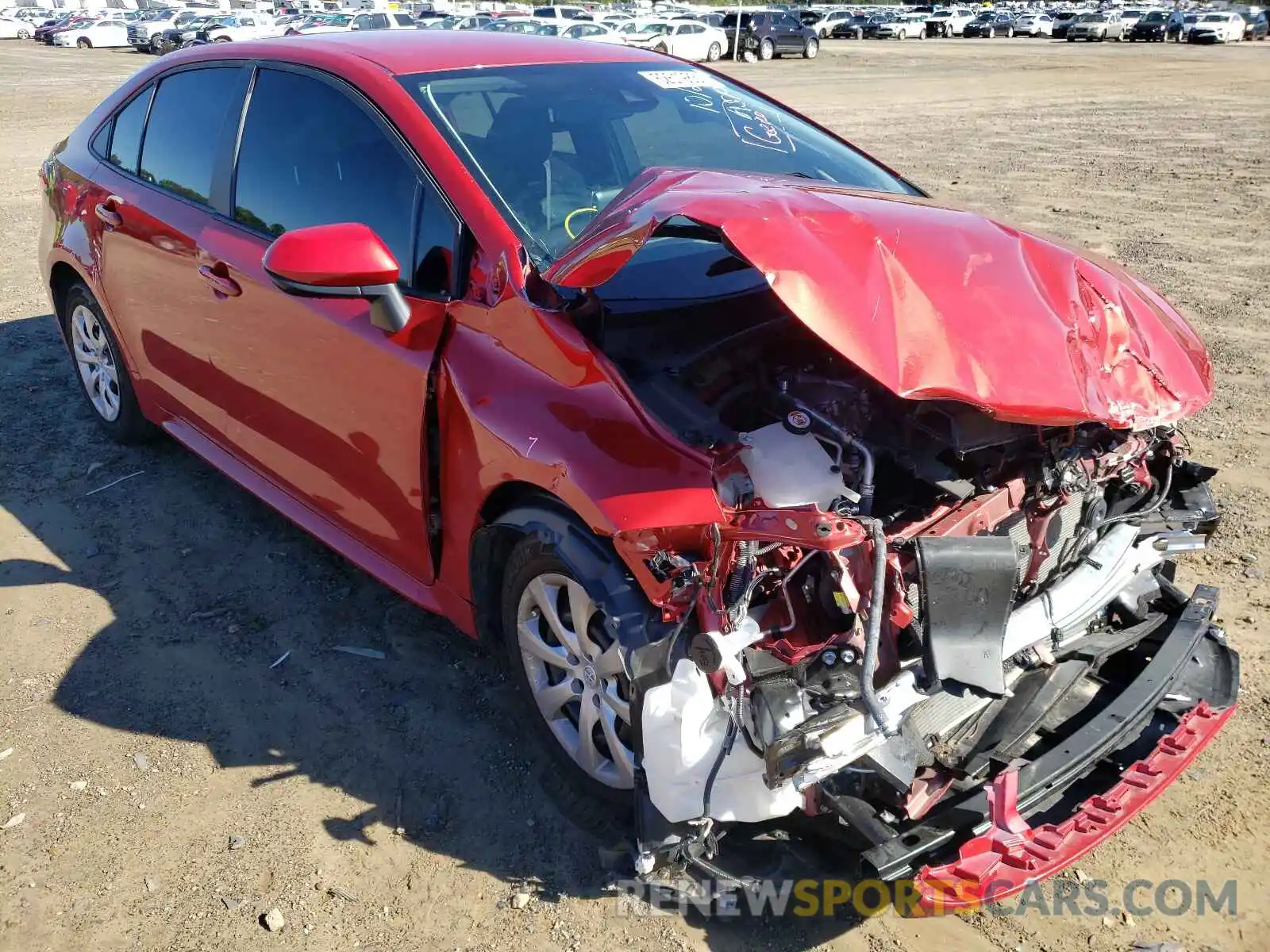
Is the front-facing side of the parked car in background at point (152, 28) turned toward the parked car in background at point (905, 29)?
no

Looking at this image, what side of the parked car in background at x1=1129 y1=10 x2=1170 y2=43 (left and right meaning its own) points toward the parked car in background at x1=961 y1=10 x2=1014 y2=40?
right

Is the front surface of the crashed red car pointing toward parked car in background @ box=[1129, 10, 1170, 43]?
no

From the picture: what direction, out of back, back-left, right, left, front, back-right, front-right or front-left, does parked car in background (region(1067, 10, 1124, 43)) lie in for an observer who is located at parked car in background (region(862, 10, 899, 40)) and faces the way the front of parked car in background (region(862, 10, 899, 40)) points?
back-left

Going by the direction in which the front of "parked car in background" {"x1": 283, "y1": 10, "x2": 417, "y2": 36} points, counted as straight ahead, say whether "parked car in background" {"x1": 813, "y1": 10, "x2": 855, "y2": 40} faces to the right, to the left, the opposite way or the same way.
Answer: the same way

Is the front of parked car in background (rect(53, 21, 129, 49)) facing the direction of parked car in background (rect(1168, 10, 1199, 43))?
no

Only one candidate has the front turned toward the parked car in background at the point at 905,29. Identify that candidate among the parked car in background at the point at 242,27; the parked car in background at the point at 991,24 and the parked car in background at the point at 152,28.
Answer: the parked car in background at the point at 991,24

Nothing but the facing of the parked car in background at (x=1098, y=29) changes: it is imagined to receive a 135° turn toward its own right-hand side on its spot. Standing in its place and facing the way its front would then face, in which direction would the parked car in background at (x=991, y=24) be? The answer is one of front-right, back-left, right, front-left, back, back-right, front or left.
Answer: front-left

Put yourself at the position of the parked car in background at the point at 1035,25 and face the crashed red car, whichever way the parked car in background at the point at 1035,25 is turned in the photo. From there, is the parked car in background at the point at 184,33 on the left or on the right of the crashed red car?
right

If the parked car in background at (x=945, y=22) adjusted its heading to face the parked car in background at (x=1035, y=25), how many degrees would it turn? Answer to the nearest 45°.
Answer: approximately 135° to its left

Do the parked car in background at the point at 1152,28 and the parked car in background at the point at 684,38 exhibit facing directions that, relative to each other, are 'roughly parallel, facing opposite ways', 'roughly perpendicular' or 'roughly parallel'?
roughly parallel

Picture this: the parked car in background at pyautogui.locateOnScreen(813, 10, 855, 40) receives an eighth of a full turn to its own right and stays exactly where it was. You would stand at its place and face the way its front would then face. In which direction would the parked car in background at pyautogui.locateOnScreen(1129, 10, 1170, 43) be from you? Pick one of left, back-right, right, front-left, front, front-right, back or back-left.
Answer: back

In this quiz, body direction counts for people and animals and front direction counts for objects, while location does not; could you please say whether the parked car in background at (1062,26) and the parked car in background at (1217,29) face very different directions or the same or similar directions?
same or similar directions

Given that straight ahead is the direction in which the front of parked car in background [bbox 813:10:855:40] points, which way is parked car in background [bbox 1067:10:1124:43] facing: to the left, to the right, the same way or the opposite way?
the same way

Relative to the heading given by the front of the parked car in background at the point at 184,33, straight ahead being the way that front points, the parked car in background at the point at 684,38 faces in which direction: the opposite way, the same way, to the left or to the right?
the same way

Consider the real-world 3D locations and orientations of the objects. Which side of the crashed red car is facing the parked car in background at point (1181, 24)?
left

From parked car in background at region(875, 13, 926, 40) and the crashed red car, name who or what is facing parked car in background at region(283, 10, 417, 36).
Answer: parked car in background at region(875, 13, 926, 40)

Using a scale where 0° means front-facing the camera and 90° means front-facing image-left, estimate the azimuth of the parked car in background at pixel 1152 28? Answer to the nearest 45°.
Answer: approximately 45°
